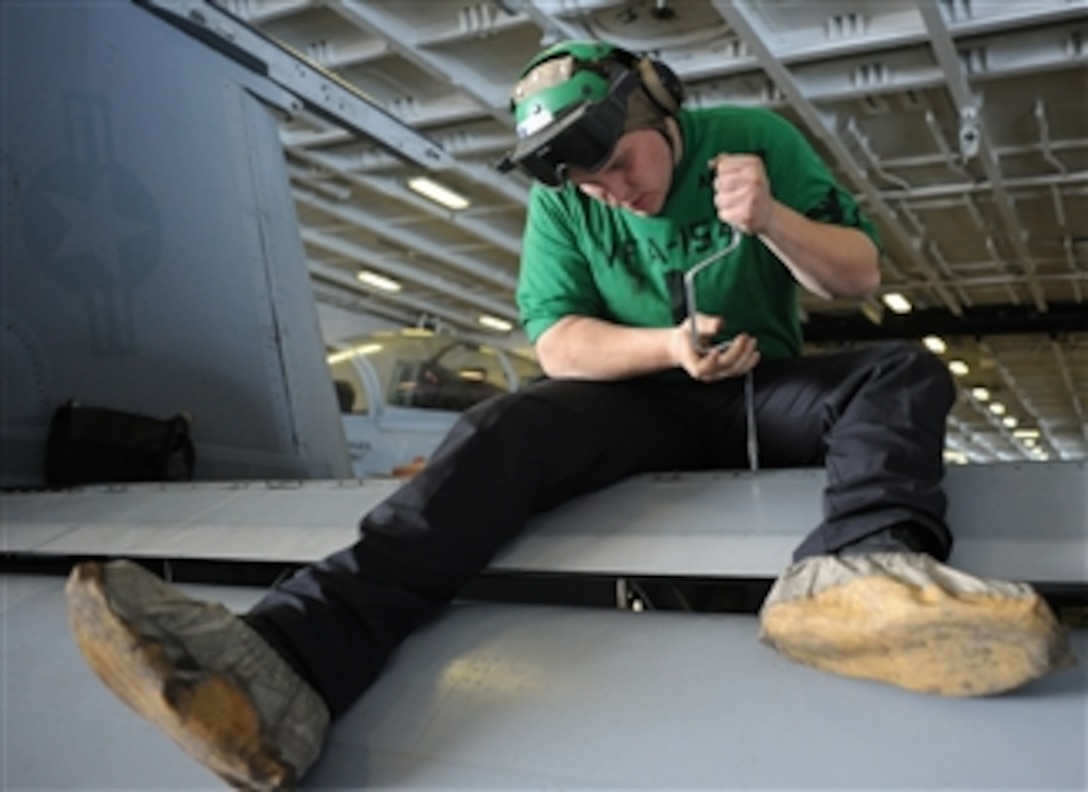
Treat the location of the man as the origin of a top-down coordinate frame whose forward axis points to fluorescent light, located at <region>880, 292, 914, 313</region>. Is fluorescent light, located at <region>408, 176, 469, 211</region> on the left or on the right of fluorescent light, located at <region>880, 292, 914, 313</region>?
left

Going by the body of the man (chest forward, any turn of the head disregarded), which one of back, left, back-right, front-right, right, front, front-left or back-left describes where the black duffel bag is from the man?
back-right

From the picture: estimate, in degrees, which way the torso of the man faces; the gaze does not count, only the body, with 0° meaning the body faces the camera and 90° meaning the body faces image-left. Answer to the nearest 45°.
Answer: approximately 0°

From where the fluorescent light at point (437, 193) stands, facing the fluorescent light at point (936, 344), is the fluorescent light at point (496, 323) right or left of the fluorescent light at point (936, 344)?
left

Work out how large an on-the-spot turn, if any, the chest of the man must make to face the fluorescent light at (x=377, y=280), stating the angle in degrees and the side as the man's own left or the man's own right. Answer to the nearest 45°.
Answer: approximately 180°

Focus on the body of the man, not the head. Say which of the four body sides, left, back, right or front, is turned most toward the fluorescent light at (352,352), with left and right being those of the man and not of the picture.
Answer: back

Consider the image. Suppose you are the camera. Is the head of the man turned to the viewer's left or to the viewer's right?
to the viewer's left

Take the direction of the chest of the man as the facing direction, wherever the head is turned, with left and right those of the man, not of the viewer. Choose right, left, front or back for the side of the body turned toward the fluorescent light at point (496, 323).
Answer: back

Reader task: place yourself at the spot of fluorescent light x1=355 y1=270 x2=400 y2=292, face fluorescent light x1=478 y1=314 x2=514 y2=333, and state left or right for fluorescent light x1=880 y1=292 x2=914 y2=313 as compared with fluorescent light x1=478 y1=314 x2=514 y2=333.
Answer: right

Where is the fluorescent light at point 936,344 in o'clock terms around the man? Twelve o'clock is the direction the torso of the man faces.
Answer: The fluorescent light is roughly at 7 o'clock from the man.
